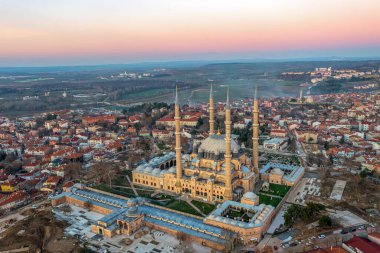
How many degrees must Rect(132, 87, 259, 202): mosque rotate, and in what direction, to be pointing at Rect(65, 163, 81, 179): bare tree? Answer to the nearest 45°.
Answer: approximately 45° to its left

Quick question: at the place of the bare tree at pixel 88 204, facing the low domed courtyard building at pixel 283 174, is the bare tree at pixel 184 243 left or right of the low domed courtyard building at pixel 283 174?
right

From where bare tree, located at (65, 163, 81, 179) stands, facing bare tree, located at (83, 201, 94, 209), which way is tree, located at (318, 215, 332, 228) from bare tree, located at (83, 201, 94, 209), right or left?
left

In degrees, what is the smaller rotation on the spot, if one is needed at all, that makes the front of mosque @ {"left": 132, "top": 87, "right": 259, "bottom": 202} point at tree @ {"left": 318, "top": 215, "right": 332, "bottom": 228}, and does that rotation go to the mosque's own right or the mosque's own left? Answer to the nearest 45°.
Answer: approximately 180°
